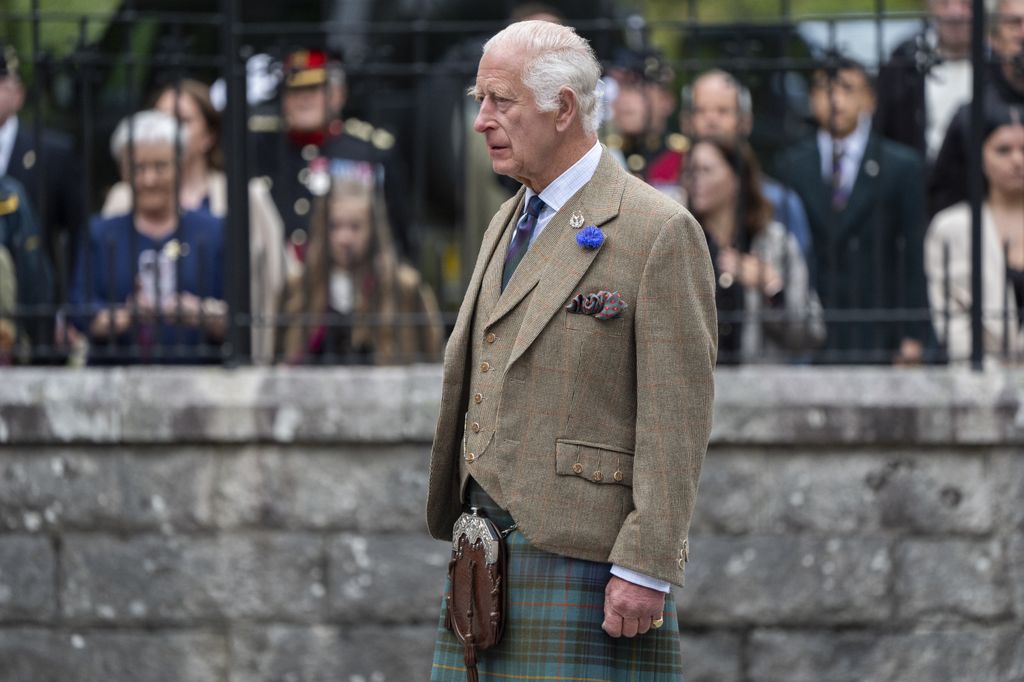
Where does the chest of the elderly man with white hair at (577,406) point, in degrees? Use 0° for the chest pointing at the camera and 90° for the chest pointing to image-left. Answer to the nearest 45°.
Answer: approximately 45°

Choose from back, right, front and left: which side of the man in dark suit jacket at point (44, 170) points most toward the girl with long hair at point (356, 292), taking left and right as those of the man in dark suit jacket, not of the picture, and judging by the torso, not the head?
left

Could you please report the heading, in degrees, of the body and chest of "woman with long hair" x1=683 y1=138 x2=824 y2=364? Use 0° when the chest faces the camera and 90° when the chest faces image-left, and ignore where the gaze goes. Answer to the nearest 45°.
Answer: approximately 45°

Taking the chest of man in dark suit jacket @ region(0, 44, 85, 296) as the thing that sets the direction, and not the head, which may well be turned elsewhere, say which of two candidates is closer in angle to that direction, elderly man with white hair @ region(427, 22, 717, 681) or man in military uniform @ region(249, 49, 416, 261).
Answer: the elderly man with white hair

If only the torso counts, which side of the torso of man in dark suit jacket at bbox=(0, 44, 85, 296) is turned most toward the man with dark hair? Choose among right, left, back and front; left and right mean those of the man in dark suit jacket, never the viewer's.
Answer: left
